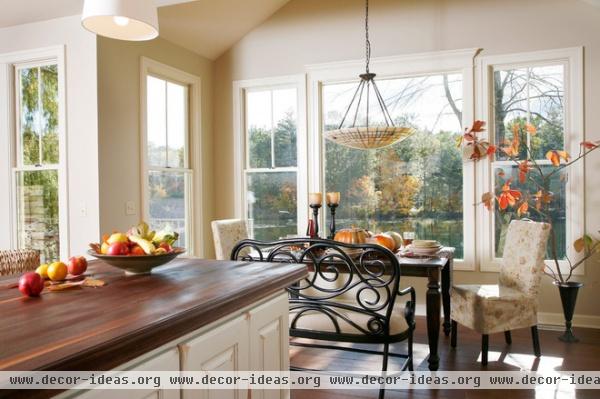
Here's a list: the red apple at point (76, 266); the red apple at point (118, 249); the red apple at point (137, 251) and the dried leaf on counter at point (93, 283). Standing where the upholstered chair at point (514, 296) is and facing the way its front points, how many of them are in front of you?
4

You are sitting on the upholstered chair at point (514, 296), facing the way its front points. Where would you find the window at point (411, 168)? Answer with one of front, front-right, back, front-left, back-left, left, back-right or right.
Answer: right

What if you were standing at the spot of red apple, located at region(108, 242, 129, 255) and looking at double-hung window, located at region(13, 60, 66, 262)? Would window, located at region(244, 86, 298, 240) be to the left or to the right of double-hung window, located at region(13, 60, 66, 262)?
right

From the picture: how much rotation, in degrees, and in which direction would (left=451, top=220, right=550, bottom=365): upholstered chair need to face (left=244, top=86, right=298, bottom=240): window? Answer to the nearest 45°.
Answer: approximately 90° to its right

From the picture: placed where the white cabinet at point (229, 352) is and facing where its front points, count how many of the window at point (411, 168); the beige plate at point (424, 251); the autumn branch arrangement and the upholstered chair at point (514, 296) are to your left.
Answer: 4

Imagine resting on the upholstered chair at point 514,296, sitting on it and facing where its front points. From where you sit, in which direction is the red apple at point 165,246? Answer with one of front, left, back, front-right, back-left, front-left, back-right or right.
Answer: front

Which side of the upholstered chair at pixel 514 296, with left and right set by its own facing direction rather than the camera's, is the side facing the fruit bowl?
front

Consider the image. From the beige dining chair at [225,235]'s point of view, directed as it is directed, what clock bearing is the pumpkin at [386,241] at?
The pumpkin is roughly at 11 o'clock from the beige dining chair.

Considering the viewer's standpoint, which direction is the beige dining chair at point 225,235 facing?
facing the viewer and to the right of the viewer

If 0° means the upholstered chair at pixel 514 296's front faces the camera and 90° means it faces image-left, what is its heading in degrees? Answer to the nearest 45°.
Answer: approximately 45°

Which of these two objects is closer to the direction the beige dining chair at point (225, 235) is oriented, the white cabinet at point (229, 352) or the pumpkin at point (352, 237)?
the pumpkin

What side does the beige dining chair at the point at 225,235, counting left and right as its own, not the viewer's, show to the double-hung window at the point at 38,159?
back
